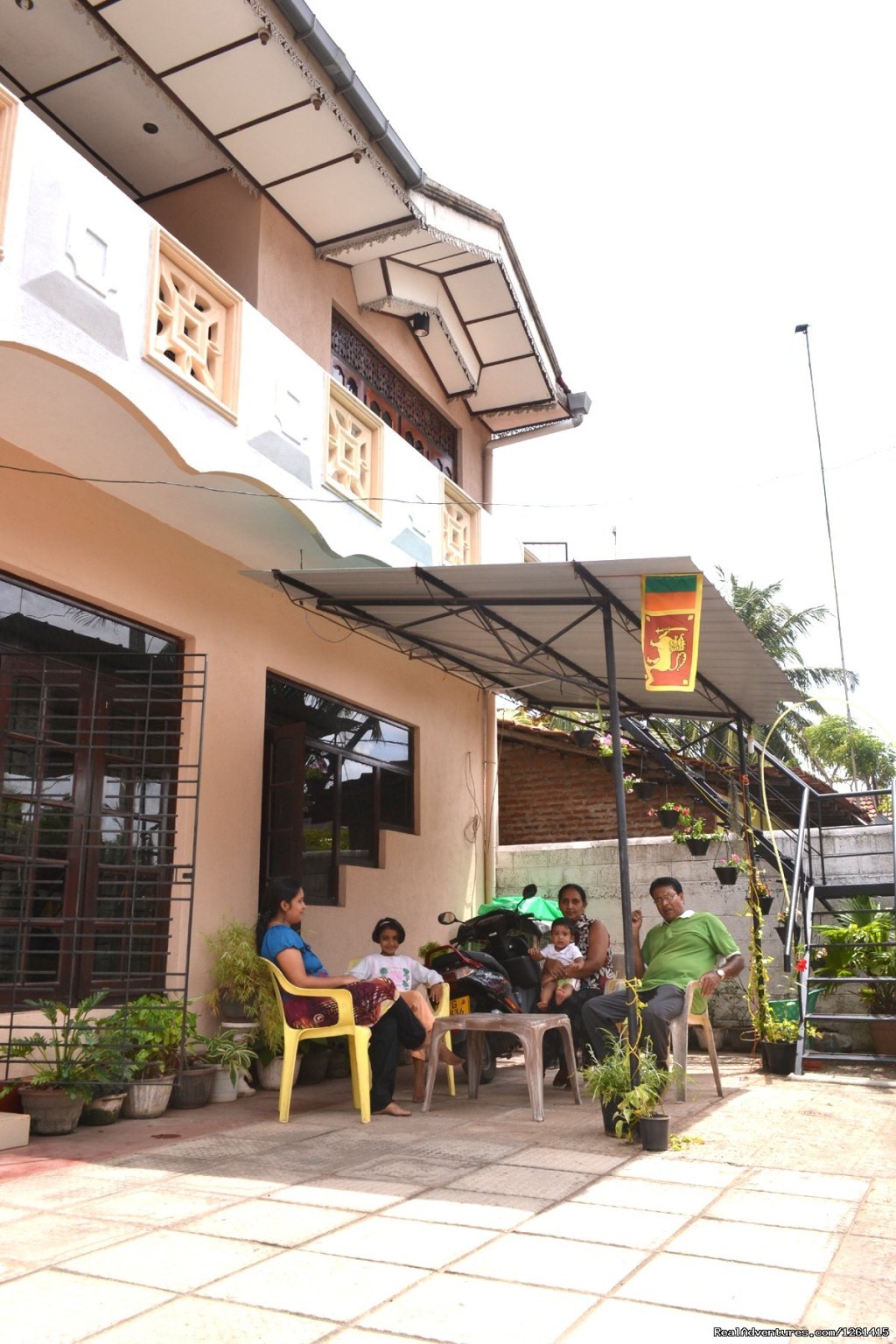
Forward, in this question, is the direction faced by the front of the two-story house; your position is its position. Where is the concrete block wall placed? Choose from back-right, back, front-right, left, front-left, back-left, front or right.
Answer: left

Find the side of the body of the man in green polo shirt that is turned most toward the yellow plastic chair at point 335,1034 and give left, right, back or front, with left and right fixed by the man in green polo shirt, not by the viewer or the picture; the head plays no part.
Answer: front

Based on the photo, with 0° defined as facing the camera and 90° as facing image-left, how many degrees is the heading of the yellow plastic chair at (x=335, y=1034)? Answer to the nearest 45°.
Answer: approximately 270°

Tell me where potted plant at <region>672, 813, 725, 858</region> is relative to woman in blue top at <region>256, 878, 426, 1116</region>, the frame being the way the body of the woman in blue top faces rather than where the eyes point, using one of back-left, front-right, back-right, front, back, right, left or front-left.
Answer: front-left

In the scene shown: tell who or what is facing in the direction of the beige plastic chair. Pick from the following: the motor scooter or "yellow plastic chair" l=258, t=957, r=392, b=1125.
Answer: the yellow plastic chair

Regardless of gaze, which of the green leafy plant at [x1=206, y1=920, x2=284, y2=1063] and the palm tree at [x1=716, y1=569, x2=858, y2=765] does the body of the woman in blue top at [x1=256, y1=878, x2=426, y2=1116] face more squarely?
the palm tree

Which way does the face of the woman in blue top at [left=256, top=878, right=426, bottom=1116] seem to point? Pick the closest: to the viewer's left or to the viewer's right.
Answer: to the viewer's right

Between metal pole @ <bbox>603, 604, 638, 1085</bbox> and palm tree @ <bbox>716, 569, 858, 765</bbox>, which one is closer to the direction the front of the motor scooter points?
the palm tree

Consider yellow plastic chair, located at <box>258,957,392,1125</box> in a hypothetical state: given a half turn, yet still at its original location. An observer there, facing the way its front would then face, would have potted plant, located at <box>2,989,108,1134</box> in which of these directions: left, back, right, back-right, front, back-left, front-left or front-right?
front

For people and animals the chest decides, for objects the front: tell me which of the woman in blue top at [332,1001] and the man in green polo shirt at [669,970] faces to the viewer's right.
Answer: the woman in blue top

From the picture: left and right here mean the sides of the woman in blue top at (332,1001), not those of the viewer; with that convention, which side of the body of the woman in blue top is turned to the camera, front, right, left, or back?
right

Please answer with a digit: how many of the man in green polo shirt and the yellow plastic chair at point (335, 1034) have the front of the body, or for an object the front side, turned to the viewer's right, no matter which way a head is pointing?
1

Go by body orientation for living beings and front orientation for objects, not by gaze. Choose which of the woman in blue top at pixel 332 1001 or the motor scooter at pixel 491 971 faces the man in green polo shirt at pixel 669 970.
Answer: the woman in blue top
